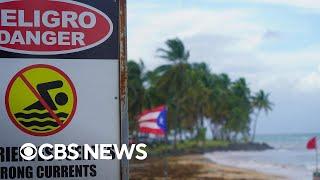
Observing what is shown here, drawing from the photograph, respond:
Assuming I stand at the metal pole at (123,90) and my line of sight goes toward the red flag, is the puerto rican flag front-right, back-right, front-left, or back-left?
front-left

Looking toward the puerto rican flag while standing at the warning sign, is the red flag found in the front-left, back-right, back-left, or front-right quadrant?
front-right

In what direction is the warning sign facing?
toward the camera

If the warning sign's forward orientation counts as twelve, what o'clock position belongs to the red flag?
The red flag is roughly at 7 o'clock from the warning sign.

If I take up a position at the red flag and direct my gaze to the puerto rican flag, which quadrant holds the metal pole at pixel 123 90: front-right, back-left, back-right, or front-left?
front-left

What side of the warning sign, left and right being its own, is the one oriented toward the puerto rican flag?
back
